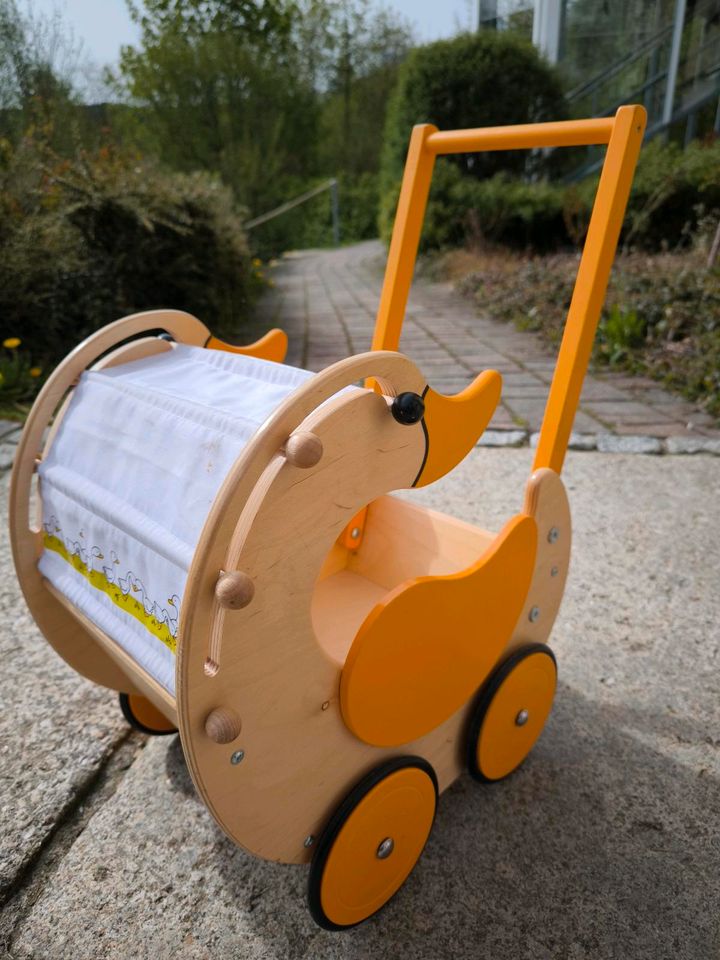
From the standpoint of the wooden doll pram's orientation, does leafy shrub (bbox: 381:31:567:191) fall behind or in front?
behind

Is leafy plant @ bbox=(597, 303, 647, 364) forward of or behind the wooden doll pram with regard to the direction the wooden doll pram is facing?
behind

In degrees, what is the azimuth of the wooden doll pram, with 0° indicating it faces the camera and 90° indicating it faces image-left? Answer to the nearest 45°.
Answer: approximately 45°

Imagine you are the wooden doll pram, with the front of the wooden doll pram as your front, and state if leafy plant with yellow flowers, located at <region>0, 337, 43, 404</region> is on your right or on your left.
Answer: on your right

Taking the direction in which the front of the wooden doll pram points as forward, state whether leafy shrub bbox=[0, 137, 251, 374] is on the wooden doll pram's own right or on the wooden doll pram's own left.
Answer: on the wooden doll pram's own right

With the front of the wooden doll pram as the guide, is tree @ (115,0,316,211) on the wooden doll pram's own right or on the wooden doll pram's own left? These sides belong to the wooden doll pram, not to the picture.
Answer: on the wooden doll pram's own right

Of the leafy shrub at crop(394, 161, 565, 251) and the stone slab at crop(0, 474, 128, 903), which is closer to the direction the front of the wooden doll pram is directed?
the stone slab

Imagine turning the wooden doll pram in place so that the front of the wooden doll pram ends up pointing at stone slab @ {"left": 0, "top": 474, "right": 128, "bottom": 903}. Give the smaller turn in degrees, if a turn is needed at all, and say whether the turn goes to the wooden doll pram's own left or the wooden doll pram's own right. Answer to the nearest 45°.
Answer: approximately 90° to the wooden doll pram's own right

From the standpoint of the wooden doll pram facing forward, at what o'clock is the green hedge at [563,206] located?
The green hedge is roughly at 5 o'clock from the wooden doll pram.

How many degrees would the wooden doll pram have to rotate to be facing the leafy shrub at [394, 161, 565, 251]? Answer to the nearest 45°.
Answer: approximately 135° to its right
